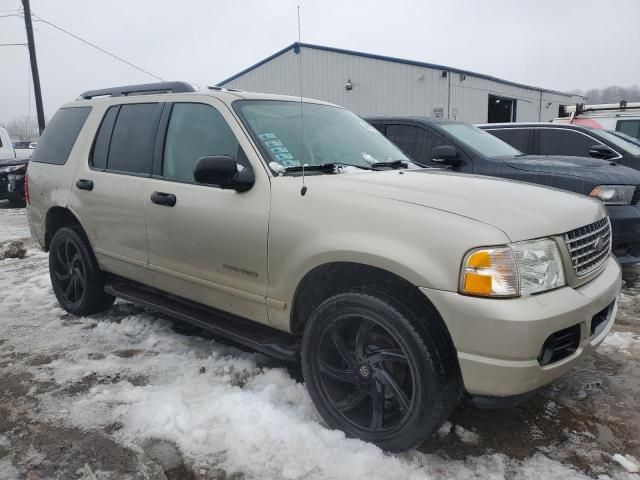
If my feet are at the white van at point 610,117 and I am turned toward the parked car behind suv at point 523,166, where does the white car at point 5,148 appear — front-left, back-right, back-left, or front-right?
front-right

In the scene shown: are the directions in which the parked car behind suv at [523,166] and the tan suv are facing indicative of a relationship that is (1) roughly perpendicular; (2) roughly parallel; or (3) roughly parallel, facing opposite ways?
roughly parallel

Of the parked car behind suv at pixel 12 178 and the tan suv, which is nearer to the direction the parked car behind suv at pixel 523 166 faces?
the tan suv

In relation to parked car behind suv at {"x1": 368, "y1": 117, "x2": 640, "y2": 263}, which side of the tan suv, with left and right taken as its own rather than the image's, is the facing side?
left

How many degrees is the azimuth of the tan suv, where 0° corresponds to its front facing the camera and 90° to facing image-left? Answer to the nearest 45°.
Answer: approximately 315°

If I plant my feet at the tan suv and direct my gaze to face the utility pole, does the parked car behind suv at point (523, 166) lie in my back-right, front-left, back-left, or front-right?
front-right

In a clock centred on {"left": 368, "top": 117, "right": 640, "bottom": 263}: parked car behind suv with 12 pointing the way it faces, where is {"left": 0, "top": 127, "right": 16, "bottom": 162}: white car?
The white car is roughly at 5 o'clock from the parked car behind suv.

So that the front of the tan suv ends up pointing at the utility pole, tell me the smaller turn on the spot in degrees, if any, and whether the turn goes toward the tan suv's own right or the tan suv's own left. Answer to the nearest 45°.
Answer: approximately 180°

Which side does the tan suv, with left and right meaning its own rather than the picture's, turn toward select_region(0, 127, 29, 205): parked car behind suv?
back

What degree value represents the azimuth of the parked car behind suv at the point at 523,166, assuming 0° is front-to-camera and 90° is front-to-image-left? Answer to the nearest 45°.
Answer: approximately 315°

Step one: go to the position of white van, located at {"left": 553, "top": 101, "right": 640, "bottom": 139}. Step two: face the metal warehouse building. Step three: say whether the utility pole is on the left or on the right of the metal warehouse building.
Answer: left

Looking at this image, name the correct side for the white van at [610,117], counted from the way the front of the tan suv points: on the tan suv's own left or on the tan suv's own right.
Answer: on the tan suv's own left

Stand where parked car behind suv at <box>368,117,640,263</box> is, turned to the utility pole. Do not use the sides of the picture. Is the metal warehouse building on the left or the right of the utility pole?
right

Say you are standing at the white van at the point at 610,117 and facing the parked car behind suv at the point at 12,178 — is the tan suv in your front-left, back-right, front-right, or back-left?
front-left

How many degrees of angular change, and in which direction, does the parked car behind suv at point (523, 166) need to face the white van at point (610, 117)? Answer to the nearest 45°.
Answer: approximately 135° to its left

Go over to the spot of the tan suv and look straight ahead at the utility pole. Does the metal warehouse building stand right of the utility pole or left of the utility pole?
right

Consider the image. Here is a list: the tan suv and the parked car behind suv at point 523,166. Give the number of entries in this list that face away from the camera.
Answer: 0
